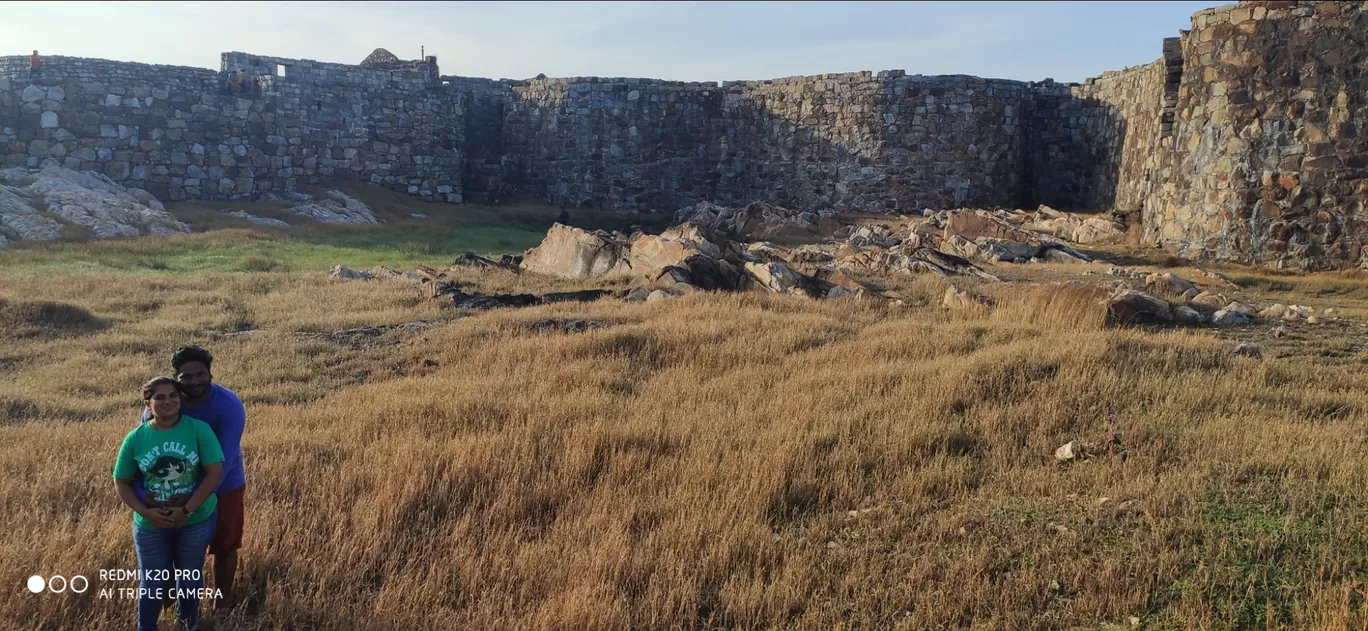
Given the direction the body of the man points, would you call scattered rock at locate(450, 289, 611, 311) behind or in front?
behind

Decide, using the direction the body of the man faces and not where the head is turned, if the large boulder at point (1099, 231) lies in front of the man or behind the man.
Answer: behind

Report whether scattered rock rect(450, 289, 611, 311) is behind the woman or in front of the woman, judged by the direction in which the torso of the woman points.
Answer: behind

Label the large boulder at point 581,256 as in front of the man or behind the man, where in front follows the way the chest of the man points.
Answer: behind

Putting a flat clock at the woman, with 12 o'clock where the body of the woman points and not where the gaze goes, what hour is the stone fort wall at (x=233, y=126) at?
The stone fort wall is roughly at 6 o'clock from the woman.

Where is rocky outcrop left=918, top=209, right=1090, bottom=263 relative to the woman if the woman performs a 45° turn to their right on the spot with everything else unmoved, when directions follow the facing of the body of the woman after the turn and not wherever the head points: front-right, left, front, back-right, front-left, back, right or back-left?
back

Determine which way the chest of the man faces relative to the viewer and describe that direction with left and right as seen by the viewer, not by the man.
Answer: facing the viewer and to the left of the viewer

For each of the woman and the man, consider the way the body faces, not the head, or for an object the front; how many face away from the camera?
0

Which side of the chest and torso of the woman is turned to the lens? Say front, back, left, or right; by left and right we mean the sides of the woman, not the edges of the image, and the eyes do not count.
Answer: front

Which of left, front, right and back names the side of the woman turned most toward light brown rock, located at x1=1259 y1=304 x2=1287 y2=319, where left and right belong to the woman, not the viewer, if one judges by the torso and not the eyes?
left

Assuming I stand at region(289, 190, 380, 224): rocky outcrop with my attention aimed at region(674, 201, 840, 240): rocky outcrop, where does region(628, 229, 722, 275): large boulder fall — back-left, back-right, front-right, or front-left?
front-right

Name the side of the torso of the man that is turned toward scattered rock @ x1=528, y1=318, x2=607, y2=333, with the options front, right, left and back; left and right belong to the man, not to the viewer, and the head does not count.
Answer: back

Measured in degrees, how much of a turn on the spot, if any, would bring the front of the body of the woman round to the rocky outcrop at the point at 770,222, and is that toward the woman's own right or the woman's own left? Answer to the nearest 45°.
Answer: approximately 135° to the woman's own left

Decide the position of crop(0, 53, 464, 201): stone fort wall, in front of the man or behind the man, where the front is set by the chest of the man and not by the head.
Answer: behind

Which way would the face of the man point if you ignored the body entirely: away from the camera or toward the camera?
toward the camera

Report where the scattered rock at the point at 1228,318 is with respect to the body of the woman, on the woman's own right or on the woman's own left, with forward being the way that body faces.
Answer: on the woman's own left

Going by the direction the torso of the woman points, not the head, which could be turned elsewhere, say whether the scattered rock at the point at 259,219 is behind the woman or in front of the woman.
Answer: behind

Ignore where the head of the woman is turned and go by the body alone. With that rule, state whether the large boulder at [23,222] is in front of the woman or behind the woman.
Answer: behind
